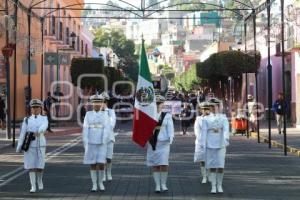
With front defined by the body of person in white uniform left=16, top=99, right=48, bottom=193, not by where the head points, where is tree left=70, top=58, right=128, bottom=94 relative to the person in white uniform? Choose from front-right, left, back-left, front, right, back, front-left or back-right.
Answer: back

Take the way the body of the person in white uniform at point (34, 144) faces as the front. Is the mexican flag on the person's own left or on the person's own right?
on the person's own left

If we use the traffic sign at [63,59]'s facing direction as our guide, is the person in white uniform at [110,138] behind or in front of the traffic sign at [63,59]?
in front

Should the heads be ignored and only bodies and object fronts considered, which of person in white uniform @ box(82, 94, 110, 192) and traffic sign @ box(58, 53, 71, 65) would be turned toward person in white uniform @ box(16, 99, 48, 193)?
the traffic sign

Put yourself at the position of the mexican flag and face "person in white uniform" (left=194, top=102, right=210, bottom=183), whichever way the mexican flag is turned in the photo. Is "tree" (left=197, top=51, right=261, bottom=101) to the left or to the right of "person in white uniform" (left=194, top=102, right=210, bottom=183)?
left

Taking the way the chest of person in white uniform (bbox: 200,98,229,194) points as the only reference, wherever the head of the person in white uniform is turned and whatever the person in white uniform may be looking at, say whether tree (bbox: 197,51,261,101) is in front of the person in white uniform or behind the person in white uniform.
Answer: behind

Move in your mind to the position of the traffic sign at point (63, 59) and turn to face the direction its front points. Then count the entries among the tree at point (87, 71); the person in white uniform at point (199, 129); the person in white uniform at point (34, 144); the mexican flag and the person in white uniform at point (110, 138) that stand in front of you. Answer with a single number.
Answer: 4

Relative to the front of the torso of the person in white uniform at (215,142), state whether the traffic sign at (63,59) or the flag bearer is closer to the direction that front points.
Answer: the flag bearer

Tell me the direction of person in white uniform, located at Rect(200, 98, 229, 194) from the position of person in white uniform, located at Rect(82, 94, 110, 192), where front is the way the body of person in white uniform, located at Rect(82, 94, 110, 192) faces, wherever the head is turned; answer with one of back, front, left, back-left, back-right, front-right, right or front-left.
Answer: left

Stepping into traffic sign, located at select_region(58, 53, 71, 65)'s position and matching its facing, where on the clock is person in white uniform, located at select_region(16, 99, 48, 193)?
The person in white uniform is roughly at 12 o'clock from the traffic sign.

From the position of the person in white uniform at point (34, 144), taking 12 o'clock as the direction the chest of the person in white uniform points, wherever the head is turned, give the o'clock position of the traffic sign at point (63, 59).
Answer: The traffic sign is roughly at 6 o'clock from the person in white uniform.

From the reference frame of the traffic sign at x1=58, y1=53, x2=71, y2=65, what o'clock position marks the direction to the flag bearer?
The flag bearer is roughly at 12 o'clock from the traffic sign.
